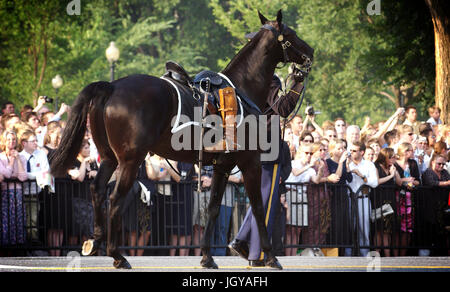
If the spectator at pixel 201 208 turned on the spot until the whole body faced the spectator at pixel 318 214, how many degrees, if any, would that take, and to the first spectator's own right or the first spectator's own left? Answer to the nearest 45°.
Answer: approximately 90° to the first spectator's own left

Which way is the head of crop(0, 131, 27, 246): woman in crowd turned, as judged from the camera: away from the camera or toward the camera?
toward the camera

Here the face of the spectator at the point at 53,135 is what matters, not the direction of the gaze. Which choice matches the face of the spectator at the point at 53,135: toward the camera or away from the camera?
toward the camera

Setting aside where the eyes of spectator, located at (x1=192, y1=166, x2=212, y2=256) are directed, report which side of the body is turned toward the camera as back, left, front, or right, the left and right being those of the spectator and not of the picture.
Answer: front

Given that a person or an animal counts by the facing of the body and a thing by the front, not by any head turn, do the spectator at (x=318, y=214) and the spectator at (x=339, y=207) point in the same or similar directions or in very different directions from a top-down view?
same or similar directions

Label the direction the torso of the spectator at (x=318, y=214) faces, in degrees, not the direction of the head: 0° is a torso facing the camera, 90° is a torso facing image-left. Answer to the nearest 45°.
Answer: approximately 315°

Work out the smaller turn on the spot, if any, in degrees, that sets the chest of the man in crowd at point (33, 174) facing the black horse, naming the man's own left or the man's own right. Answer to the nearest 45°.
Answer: approximately 45° to the man's own left

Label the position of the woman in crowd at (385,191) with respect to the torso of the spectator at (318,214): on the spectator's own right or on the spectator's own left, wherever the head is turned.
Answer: on the spectator's own left

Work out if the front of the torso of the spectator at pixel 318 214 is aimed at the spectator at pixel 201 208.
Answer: no

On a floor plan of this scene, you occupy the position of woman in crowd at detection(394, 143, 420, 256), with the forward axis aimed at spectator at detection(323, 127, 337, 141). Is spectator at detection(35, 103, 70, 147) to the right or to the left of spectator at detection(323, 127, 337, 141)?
left

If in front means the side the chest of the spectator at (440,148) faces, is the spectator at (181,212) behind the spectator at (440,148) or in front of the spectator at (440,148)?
in front

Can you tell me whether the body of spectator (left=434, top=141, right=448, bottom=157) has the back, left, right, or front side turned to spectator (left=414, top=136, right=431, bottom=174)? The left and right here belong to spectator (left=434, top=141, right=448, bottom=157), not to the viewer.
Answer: right

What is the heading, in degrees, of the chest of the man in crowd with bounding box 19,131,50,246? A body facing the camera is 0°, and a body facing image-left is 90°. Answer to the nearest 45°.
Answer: approximately 45°

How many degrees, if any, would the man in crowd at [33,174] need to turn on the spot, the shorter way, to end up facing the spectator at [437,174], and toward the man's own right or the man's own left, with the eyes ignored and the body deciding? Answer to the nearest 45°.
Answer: approximately 135° to the man's own left

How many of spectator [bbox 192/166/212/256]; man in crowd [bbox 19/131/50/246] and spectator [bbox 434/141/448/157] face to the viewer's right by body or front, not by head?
0

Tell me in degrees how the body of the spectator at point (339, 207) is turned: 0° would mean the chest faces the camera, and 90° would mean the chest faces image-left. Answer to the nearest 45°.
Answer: approximately 315°
